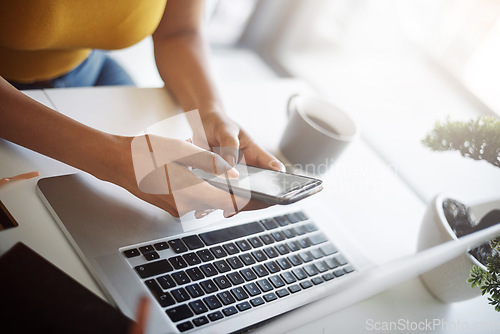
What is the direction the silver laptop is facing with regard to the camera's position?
facing away from the viewer and to the left of the viewer

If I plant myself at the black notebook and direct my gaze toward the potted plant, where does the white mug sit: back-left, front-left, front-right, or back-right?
front-left
